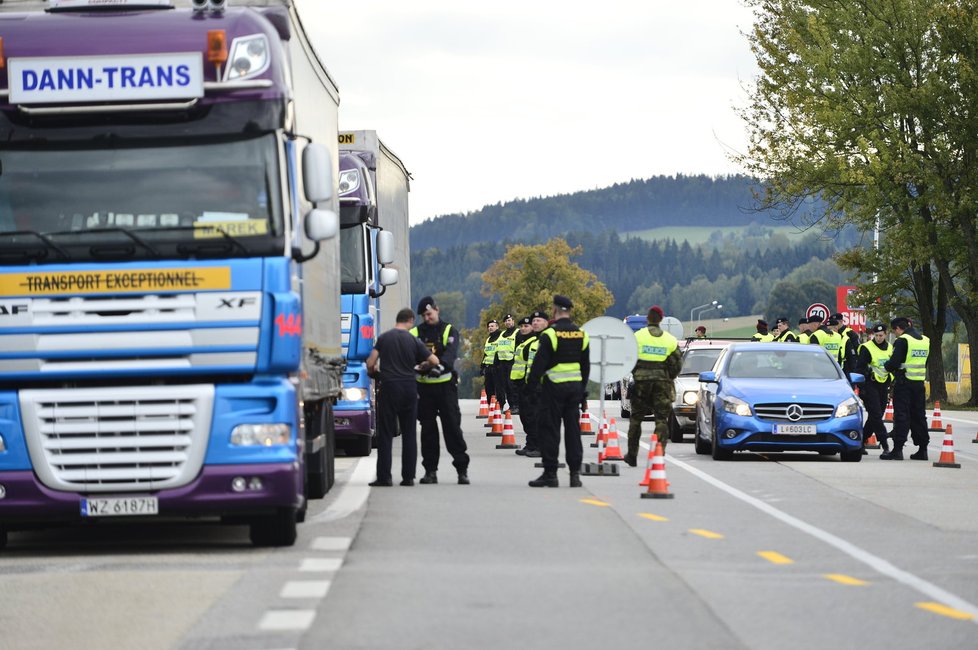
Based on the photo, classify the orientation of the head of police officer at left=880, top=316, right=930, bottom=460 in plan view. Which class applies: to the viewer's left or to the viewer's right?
to the viewer's left

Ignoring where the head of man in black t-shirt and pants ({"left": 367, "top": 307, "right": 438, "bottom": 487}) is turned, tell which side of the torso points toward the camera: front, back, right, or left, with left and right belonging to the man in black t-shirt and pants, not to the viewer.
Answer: back

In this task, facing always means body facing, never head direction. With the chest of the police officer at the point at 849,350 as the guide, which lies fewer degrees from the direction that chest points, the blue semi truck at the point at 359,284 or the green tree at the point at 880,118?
the blue semi truck

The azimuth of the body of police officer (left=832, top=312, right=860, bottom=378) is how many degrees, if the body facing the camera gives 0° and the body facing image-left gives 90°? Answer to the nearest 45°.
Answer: approximately 90°

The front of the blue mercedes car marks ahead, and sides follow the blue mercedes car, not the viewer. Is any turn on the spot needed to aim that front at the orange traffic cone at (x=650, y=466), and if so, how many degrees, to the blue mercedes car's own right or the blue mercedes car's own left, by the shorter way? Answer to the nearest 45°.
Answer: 0° — it already faces it
